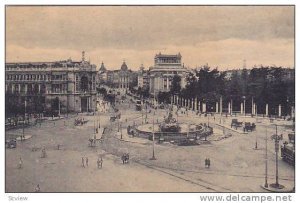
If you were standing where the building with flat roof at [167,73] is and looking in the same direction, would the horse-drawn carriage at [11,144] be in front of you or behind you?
in front

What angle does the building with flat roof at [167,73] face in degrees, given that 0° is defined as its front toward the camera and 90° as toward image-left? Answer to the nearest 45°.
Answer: approximately 0°

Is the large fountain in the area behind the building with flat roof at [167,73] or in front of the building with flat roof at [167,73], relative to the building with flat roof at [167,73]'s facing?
in front

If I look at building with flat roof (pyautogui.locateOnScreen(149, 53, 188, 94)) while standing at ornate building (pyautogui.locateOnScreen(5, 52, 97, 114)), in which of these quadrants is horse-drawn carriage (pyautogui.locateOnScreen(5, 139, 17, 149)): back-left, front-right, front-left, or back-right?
back-right

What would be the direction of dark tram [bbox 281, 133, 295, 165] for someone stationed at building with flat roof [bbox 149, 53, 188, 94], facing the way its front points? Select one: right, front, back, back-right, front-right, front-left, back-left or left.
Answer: front

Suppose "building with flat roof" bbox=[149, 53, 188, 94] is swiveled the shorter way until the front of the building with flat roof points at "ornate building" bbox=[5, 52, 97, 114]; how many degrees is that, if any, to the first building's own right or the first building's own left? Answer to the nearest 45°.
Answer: approximately 45° to the first building's own right

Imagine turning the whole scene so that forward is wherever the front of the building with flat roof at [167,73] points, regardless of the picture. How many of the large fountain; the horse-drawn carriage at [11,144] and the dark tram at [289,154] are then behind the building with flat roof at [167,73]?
0

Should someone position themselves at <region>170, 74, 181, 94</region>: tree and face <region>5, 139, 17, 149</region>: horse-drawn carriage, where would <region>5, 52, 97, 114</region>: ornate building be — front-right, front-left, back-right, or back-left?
front-right

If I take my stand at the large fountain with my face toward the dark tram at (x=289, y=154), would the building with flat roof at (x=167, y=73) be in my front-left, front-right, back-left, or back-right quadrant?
back-left

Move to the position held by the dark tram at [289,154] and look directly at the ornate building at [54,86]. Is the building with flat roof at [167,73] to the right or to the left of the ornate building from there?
right
